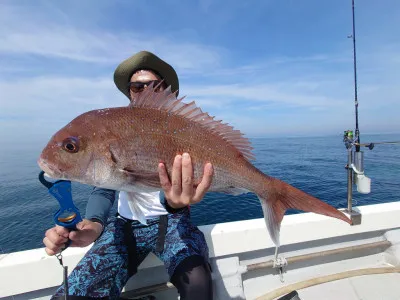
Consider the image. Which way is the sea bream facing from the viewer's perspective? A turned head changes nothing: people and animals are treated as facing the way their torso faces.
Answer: to the viewer's left

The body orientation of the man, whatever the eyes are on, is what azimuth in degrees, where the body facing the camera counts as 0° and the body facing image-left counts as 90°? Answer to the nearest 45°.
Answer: approximately 0°

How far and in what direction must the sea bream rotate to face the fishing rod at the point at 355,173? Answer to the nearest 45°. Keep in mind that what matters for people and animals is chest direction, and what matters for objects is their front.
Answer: approximately 135° to its right
